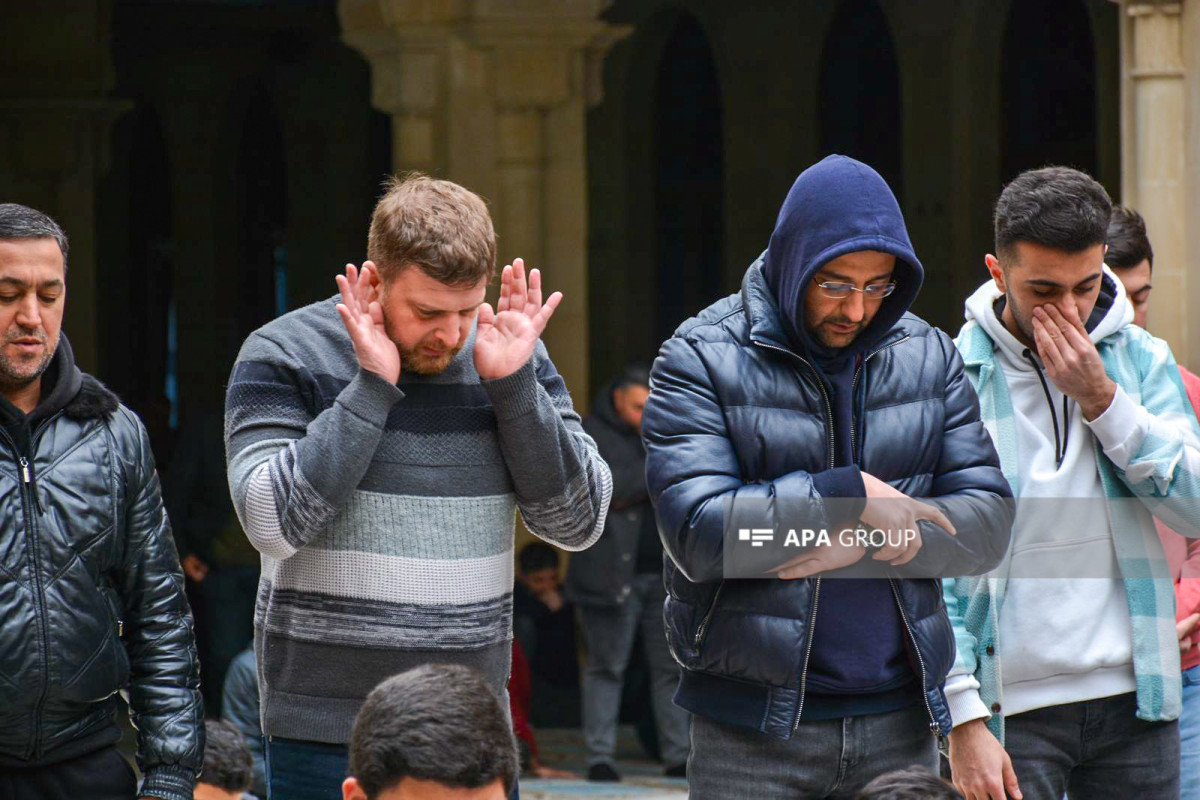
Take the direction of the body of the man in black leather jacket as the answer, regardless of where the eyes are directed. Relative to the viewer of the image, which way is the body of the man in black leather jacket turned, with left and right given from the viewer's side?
facing the viewer

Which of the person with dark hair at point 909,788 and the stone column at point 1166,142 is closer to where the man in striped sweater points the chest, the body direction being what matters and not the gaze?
the person with dark hair

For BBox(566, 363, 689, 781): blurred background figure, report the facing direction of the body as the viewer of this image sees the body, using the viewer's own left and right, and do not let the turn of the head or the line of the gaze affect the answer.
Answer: facing the viewer and to the right of the viewer

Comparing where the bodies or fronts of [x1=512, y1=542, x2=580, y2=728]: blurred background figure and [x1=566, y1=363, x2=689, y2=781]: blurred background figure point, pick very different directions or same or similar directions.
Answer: same or similar directions

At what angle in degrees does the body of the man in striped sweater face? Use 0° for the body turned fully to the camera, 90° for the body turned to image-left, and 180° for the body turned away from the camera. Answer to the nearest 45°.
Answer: approximately 315°

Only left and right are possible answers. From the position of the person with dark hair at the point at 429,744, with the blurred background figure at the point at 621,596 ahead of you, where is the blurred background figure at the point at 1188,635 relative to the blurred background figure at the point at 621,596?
right

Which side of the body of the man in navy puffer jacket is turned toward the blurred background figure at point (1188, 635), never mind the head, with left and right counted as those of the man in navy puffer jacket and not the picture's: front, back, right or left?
left

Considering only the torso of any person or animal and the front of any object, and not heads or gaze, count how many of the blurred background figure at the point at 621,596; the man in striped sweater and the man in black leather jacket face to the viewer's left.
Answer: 0

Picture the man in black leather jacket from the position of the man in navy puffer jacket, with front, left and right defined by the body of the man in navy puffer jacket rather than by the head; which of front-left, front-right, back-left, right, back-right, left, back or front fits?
back-right

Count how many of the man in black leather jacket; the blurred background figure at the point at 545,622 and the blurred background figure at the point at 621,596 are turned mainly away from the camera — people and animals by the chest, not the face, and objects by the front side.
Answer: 0

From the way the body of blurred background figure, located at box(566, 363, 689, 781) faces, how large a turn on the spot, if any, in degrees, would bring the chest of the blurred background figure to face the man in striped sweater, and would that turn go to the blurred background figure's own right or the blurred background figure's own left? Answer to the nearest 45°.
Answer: approximately 45° to the blurred background figure's own right
